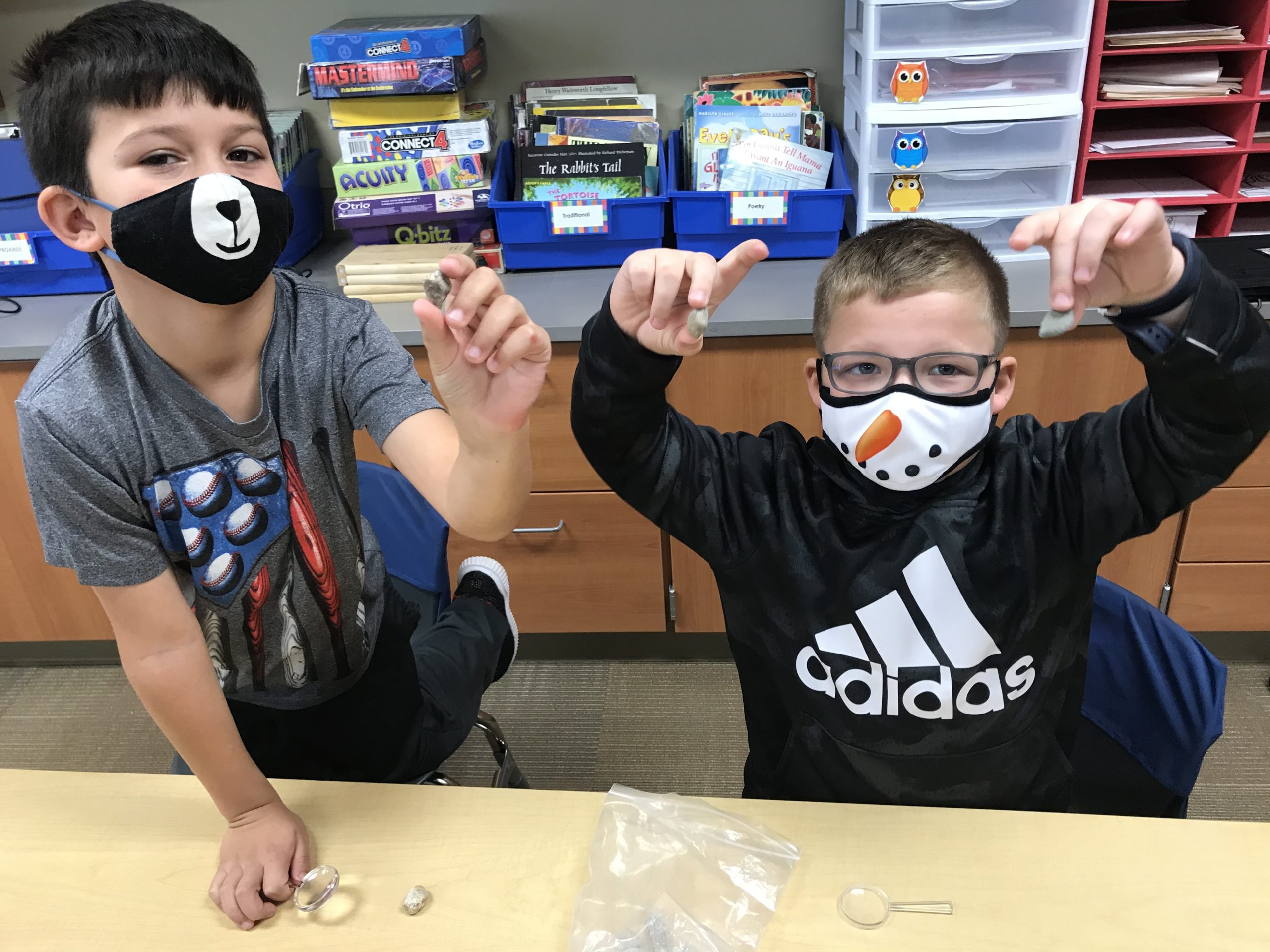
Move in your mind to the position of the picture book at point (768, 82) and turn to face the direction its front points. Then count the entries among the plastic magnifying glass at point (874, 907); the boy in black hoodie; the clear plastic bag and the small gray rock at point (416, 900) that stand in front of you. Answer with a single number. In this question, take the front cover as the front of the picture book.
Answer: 4

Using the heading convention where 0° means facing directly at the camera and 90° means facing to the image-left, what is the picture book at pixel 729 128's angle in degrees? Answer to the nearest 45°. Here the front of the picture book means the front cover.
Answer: approximately 0°

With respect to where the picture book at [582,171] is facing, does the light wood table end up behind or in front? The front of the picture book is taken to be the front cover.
in front

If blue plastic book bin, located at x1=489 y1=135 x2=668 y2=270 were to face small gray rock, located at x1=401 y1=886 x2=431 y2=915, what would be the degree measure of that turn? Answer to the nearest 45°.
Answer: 0° — it already faces it

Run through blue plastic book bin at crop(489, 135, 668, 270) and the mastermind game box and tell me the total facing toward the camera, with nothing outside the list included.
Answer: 2
